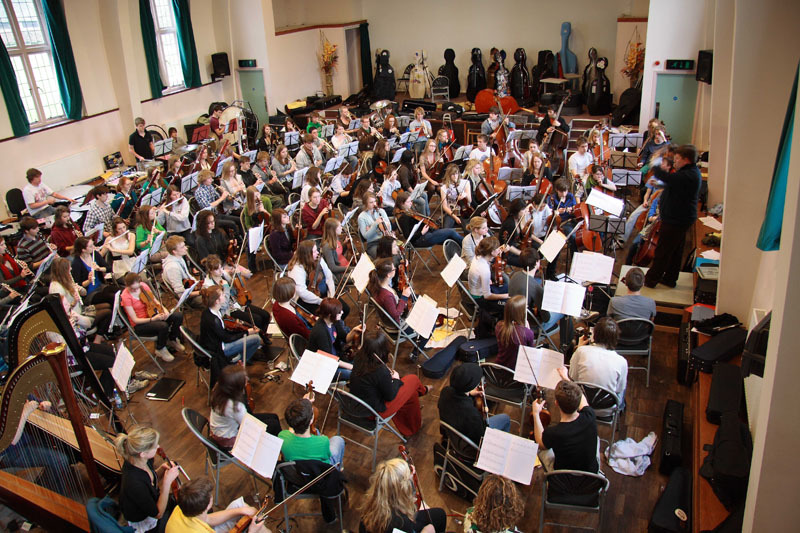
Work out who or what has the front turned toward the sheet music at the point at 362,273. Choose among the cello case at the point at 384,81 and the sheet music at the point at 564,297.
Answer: the cello case

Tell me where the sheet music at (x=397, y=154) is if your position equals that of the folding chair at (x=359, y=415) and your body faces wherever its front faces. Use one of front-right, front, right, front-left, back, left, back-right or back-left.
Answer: front-left

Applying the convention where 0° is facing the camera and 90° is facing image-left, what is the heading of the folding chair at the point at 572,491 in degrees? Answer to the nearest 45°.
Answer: approximately 180°

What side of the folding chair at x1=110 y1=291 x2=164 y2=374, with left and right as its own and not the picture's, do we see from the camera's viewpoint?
right

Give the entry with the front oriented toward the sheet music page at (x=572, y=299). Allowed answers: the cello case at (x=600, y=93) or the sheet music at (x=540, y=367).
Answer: the cello case

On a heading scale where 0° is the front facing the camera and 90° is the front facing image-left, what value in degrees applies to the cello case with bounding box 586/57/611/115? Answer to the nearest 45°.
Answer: approximately 0°

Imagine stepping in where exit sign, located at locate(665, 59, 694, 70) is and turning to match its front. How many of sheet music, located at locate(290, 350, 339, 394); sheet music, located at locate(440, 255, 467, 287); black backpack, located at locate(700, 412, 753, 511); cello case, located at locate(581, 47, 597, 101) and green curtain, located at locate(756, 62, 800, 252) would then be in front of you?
4

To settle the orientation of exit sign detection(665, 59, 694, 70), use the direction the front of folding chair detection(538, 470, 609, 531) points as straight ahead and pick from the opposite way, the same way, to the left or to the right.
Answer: the opposite way

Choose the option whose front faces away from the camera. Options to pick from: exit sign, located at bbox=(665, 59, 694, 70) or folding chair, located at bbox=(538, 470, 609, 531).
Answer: the folding chair

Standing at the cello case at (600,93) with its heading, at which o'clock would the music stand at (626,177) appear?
The music stand is roughly at 12 o'clock from the cello case.

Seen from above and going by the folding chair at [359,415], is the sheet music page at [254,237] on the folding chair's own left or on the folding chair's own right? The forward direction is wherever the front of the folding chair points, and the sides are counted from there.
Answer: on the folding chair's own left

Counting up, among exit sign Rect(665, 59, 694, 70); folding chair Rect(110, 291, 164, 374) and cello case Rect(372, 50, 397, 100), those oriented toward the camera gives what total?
2

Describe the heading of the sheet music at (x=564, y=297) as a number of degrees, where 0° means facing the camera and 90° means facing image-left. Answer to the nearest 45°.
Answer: approximately 0°

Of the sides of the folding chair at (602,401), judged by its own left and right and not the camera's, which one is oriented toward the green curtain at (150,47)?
left
